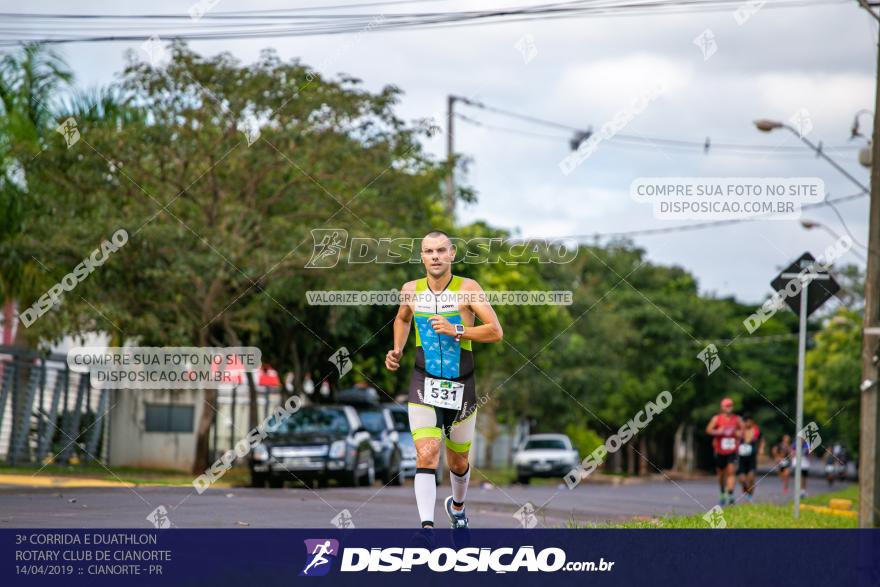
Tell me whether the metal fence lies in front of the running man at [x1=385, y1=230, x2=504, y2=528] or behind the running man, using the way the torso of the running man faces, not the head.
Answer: behind

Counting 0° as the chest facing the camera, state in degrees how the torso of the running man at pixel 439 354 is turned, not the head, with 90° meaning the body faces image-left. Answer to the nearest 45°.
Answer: approximately 0°

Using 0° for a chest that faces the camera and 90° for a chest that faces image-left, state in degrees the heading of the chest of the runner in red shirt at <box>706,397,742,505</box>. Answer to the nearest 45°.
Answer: approximately 0°

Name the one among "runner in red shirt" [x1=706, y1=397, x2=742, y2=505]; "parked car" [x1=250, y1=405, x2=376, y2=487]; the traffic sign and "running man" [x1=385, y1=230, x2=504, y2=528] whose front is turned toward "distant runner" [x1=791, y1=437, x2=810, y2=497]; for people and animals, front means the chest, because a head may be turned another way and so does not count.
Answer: the traffic sign

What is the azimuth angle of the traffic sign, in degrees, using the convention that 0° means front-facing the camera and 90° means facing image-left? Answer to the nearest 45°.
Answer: approximately 180°

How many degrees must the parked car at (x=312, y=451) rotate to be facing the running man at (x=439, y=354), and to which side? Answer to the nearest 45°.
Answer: approximately 45° to its left

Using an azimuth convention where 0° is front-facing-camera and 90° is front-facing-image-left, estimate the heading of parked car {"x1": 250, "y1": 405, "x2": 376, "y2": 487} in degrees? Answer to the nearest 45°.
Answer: approximately 45°
